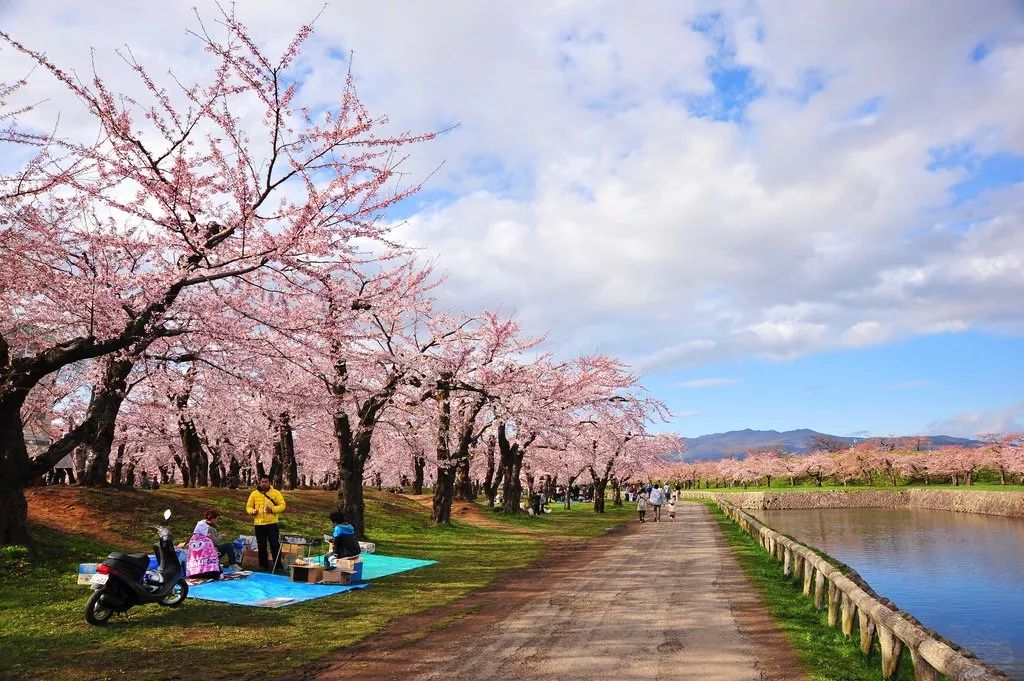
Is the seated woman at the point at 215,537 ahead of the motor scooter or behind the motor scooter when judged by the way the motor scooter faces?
ahead

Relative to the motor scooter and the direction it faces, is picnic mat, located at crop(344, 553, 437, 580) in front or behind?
in front

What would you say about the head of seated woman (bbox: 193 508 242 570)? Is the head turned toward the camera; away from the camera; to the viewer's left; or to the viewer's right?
to the viewer's right

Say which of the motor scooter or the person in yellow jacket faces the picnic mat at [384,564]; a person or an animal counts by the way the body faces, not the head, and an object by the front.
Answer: the motor scooter

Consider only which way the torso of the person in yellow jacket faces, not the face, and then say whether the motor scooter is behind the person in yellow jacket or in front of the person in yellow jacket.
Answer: in front

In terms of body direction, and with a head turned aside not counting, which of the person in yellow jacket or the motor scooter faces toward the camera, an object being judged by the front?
the person in yellow jacket

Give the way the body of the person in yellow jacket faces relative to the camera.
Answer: toward the camera

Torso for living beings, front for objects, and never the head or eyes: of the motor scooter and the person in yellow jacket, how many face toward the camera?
1

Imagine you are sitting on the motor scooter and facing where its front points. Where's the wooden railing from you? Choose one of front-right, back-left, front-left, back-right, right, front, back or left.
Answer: right

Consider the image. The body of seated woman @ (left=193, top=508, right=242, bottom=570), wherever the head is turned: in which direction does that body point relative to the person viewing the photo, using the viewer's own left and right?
facing to the right of the viewer
